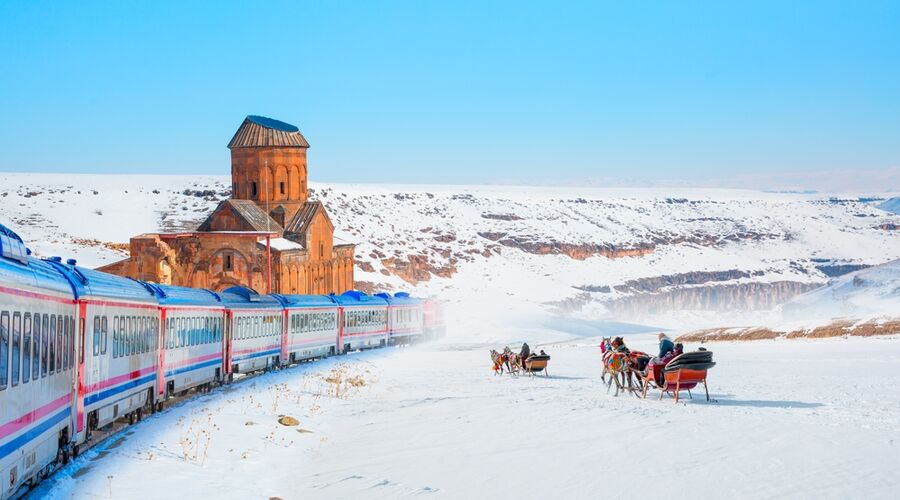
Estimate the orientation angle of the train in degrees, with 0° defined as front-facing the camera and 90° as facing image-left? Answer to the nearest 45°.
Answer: approximately 225°

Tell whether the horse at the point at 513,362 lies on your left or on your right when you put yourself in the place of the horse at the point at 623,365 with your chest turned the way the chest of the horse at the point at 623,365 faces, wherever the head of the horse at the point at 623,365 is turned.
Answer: on your right

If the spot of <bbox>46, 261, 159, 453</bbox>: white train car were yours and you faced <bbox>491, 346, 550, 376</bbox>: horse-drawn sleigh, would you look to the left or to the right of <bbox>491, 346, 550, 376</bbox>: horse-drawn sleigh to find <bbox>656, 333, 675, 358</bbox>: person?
right
